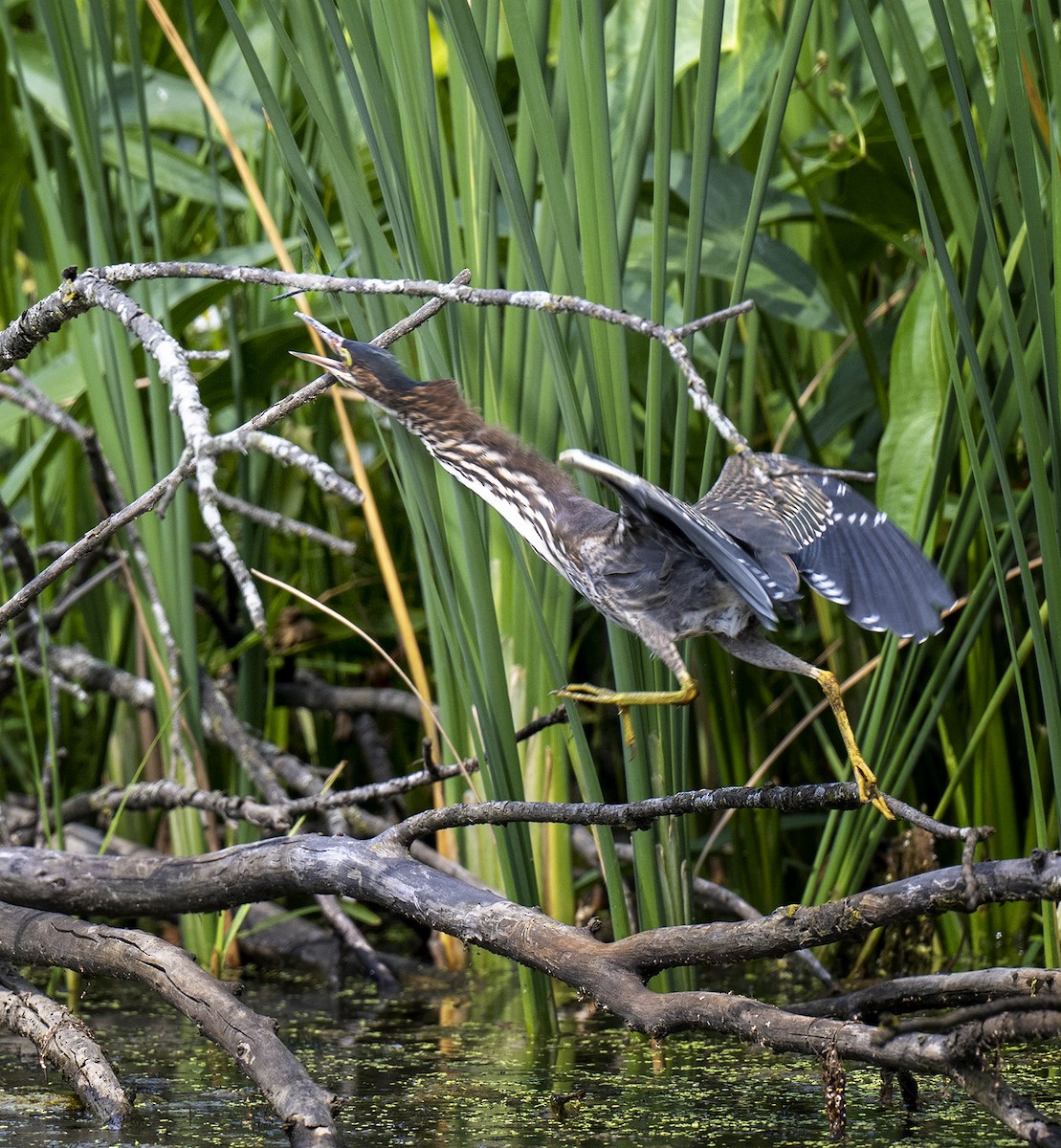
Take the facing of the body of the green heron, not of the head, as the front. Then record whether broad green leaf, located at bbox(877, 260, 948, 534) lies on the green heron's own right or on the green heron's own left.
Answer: on the green heron's own right

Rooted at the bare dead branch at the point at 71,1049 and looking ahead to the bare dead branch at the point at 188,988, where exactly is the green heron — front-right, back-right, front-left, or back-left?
front-left

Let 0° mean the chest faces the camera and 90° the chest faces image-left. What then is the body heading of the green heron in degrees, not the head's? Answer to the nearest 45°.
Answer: approximately 90°

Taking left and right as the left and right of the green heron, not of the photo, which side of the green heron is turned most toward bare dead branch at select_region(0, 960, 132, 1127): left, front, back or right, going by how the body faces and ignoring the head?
front

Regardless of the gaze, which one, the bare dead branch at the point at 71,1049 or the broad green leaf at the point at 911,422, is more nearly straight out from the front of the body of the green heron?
the bare dead branch
